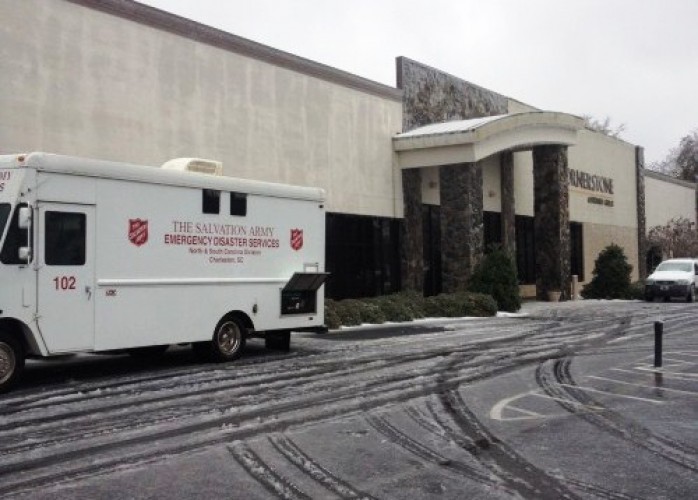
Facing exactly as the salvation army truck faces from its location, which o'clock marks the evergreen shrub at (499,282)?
The evergreen shrub is roughly at 6 o'clock from the salvation army truck.

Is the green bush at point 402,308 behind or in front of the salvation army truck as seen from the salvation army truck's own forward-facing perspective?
behind

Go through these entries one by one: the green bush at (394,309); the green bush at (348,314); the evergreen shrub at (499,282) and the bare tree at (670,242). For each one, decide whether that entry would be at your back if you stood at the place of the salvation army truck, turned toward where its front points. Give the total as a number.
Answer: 4

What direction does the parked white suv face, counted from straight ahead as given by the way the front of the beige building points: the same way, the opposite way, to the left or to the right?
to the right

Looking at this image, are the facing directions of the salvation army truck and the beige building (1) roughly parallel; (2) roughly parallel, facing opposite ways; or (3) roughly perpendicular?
roughly perpendicular

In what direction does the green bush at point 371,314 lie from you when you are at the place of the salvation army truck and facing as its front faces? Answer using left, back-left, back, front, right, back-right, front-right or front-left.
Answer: back

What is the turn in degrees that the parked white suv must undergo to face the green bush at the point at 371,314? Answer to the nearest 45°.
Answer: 0° — it already faces it
